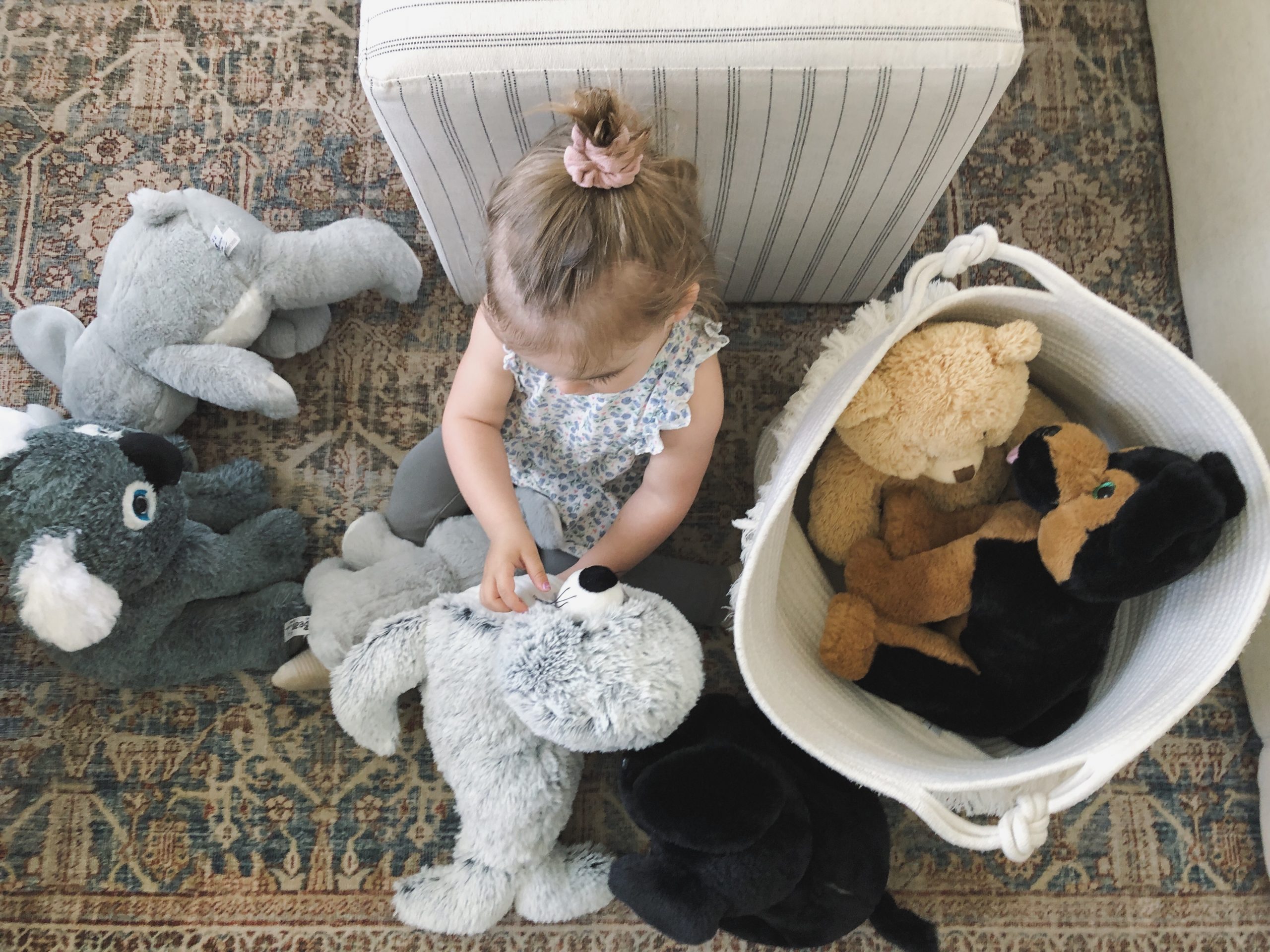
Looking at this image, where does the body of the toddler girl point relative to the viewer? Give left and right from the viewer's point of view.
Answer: facing the viewer
